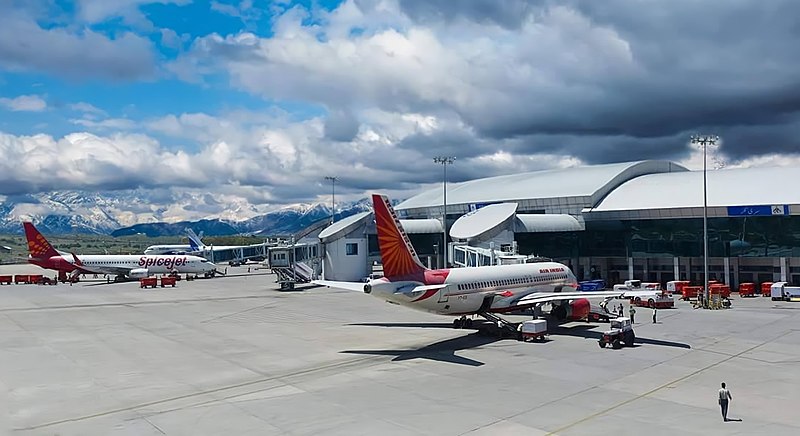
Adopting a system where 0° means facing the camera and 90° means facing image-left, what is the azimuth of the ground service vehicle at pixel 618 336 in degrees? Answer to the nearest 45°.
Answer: approximately 45°

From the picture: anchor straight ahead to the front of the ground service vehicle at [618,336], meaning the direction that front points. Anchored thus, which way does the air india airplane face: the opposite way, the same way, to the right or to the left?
the opposite way

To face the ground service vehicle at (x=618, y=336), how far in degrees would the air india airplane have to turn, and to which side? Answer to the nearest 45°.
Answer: approximately 45° to its right

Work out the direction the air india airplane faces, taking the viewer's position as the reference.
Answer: facing away from the viewer and to the right of the viewer
